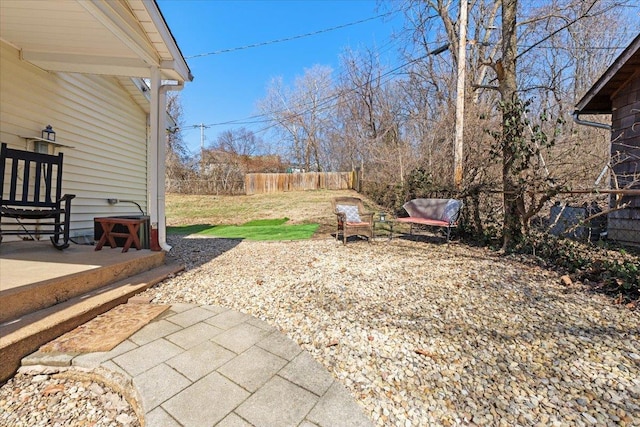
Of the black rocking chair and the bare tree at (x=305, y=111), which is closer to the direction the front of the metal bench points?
the black rocking chair

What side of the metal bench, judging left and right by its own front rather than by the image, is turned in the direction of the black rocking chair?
front

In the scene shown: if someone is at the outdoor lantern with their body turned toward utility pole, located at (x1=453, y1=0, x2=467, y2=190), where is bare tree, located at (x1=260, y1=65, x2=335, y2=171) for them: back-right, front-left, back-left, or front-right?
front-left

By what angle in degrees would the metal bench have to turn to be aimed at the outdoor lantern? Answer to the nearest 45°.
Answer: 0° — it already faces it

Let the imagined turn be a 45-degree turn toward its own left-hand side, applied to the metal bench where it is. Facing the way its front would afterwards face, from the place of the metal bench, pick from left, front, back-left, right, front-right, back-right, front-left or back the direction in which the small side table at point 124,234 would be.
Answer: front-right

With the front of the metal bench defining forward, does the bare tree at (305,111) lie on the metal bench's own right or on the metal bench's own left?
on the metal bench's own right

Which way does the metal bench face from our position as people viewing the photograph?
facing the viewer and to the left of the viewer
